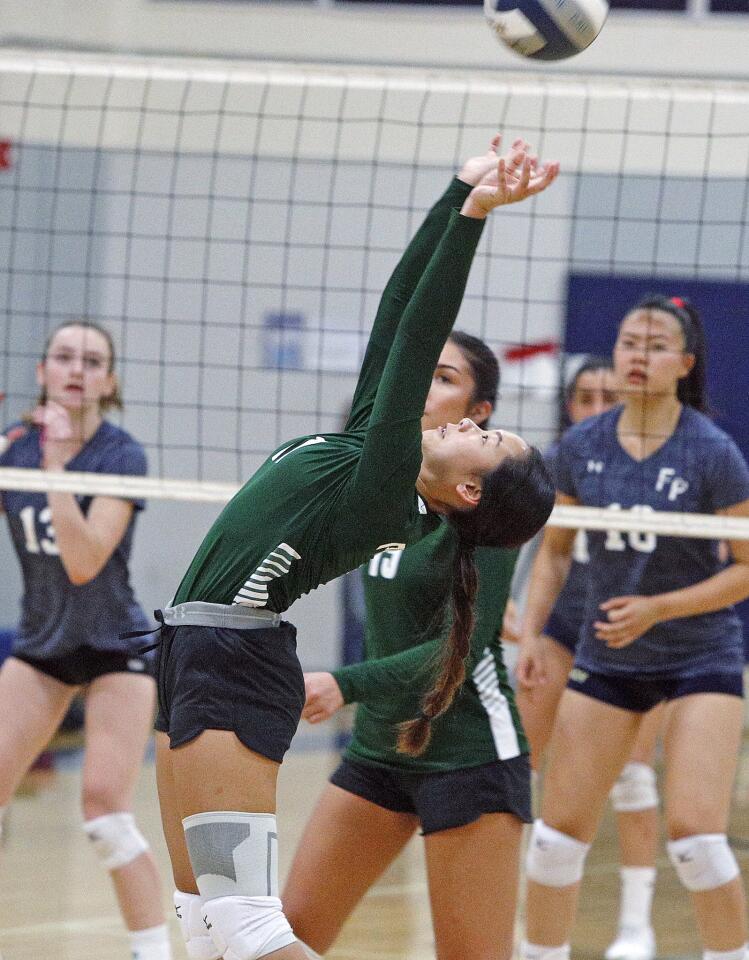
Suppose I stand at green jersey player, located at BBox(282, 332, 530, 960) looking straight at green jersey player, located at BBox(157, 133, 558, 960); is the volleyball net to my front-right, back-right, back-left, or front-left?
back-right

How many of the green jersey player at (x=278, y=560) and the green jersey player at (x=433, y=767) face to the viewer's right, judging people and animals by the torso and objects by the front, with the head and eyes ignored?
0

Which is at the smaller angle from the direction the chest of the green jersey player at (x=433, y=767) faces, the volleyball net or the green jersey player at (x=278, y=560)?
the green jersey player

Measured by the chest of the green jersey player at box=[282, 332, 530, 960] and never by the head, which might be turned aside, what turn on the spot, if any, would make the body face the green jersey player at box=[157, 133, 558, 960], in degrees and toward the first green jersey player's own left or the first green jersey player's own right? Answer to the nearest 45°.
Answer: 0° — they already face them

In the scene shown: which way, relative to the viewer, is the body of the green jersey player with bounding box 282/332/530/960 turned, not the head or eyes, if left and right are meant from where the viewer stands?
facing the viewer and to the left of the viewer

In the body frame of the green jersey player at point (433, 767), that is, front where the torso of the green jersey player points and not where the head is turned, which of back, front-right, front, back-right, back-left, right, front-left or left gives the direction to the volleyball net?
back-right

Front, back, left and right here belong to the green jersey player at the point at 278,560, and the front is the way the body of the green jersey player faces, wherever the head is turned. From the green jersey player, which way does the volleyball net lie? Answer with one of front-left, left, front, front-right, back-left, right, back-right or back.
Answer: right

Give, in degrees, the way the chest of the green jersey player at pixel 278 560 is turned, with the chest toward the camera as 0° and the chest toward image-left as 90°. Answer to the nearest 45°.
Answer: approximately 90°
